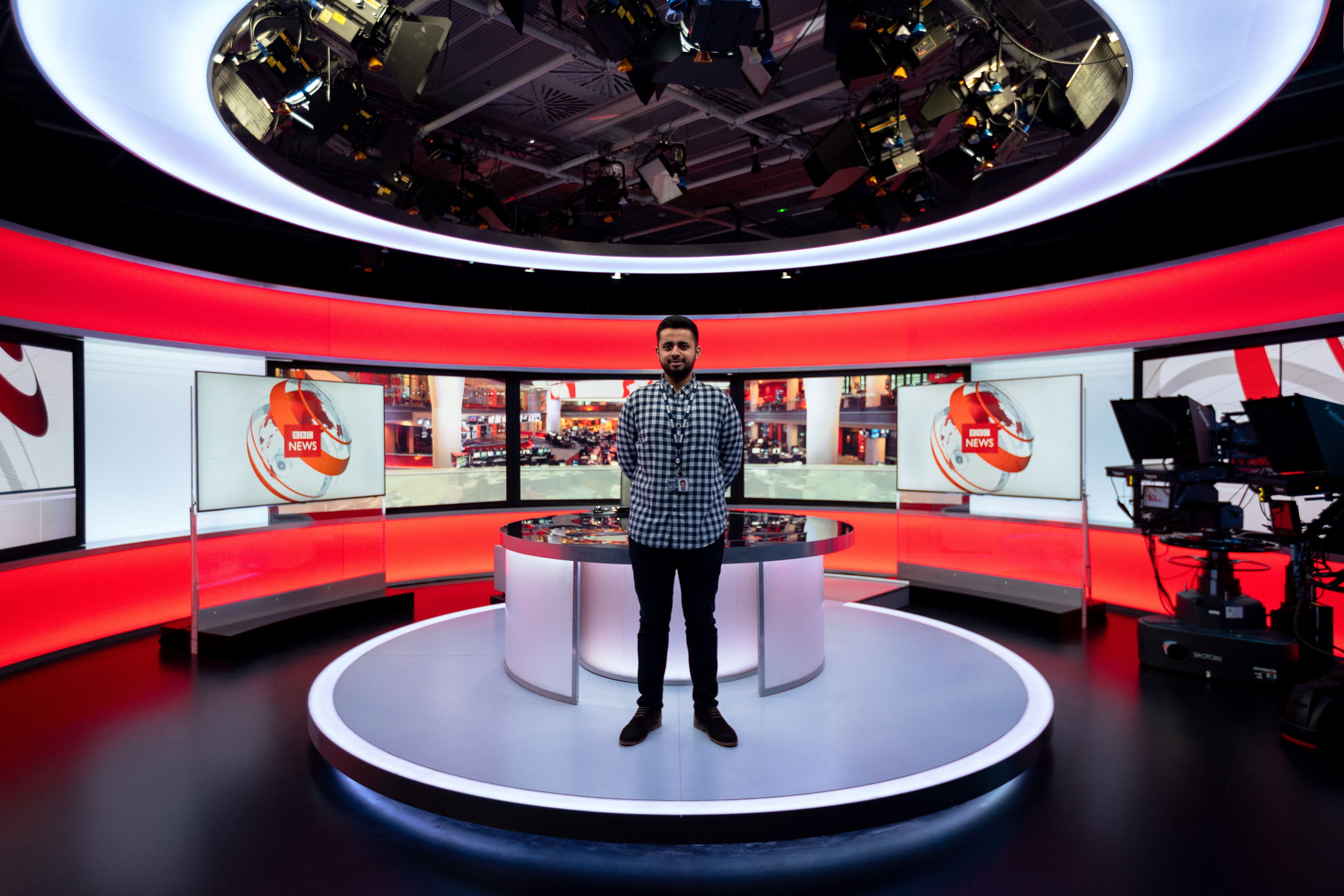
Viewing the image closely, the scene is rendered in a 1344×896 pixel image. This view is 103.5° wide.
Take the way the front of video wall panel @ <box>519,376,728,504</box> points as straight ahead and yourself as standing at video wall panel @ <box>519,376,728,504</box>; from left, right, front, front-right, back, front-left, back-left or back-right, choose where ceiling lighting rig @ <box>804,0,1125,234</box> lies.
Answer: front-left

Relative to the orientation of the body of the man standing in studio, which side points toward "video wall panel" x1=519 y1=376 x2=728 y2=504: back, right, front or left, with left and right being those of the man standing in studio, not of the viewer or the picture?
back

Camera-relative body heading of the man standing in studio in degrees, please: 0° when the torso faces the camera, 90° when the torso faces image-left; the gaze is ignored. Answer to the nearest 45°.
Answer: approximately 0°

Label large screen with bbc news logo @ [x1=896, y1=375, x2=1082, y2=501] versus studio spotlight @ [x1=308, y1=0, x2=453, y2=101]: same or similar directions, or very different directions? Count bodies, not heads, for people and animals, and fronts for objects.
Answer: very different directions

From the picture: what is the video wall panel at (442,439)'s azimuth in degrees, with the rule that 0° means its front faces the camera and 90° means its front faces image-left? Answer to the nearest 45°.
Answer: approximately 0°
